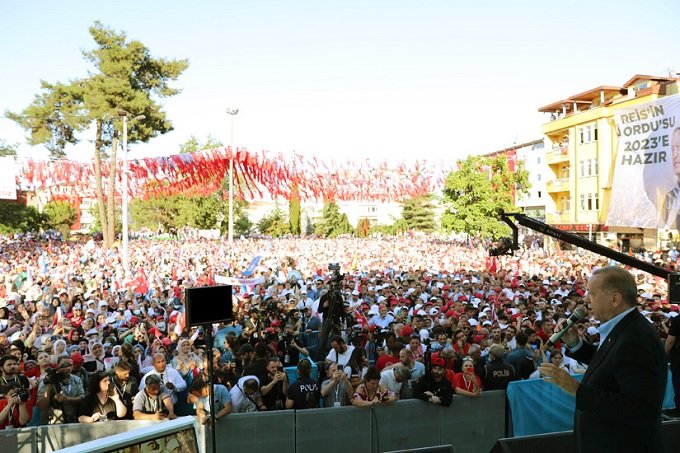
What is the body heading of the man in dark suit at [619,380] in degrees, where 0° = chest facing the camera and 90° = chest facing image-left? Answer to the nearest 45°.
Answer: approximately 90°

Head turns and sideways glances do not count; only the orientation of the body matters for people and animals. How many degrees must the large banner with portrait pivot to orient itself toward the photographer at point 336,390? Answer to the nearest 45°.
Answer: approximately 45° to its left

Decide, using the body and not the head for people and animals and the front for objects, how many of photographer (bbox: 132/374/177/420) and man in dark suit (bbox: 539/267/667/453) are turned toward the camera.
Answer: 1

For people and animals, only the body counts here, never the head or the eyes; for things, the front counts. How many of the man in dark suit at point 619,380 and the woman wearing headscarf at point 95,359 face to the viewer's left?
1

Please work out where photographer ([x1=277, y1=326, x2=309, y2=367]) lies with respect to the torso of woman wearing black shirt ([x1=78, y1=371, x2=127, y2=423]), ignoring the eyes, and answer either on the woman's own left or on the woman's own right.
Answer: on the woman's own left

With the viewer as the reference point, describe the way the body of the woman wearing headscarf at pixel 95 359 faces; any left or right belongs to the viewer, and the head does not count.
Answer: facing the viewer and to the right of the viewer

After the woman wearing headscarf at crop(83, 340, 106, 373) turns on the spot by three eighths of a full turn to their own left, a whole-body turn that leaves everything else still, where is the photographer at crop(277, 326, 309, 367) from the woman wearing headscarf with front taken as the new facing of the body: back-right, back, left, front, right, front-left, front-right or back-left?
right

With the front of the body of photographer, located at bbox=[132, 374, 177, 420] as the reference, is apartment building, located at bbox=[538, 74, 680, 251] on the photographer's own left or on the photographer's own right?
on the photographer's own left

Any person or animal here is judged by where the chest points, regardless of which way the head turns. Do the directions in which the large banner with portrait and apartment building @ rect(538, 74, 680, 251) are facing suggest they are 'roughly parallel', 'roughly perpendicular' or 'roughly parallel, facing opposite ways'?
roughly parallel

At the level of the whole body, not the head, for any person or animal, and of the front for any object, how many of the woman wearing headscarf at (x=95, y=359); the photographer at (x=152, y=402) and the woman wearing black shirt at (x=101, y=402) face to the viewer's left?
0

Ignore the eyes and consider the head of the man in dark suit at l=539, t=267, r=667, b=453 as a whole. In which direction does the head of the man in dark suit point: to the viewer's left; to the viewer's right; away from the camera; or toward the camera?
to the viewer's left

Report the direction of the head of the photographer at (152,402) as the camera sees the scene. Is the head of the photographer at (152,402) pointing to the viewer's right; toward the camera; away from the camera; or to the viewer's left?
toward the camera

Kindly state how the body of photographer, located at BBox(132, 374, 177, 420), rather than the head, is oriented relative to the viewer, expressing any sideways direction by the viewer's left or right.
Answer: facing the viewer

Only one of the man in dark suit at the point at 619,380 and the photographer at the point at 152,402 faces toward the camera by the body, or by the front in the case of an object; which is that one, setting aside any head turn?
the photographer

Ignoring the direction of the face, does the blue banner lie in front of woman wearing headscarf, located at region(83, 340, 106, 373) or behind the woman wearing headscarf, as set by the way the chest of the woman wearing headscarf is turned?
in front

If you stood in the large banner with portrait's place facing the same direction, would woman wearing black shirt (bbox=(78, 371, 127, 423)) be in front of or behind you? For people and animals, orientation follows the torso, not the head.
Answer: in front

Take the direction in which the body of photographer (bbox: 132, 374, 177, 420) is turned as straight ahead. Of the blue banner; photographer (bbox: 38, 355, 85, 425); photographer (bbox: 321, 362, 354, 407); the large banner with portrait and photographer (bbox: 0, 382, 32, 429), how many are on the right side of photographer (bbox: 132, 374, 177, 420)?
2

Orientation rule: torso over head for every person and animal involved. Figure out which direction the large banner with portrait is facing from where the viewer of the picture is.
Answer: facing the viewer and to the left of the viewer
